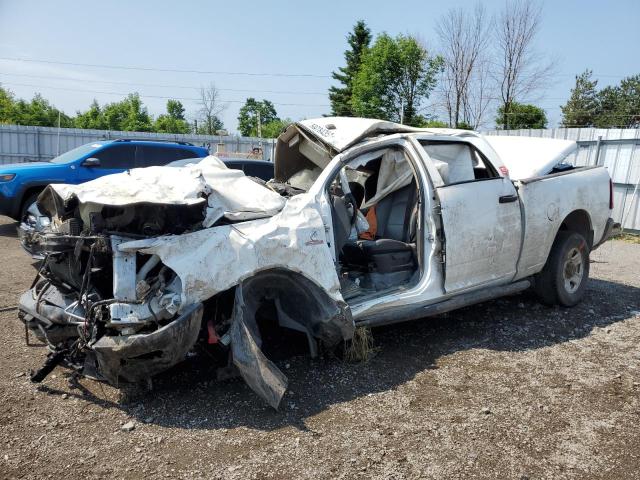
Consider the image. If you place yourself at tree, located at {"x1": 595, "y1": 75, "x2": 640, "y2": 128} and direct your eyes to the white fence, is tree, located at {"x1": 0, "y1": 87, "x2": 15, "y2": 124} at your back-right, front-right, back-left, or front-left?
front-right

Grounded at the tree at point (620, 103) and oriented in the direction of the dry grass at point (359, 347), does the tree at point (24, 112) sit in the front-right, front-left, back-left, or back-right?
front-right

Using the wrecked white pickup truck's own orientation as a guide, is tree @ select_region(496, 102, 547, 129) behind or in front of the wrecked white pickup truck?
behind

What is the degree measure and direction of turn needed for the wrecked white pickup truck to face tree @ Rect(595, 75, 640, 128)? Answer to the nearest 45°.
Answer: approximately 180°

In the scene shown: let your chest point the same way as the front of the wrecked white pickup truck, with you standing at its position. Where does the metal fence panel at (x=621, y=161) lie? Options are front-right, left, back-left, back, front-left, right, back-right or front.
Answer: back

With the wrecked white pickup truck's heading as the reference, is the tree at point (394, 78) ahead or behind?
behind
